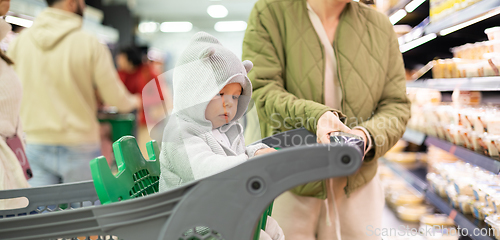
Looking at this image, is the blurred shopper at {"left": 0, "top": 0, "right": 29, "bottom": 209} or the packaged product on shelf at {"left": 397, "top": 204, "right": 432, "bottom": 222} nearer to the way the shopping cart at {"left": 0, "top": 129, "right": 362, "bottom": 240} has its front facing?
the blurred shopper

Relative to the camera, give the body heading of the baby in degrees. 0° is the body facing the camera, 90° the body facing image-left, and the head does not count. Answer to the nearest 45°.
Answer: approximately 315°

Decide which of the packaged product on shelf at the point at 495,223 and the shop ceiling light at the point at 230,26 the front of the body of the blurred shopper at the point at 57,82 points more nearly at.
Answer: the shop ceiling light

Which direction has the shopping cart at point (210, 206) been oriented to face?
to the viewer's left

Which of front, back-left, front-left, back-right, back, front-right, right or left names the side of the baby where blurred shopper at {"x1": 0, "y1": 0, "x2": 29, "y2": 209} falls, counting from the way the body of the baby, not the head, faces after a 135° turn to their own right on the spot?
front-right

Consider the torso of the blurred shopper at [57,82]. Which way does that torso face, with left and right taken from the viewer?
facing away from the viewer and to the right of the viewer
